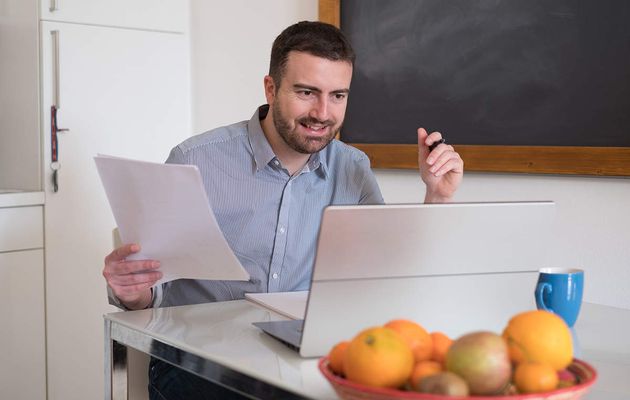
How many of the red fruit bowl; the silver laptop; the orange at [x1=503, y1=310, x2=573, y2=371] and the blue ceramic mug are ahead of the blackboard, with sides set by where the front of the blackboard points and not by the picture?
4

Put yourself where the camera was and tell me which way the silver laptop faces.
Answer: facing away from the viewer and to the left of the viewer

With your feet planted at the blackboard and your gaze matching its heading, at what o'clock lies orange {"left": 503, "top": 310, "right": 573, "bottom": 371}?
The orange is roughly at 12 o'clock from the blackboard.

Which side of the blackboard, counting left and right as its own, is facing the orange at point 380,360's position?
front

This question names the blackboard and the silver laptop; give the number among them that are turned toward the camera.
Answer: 1

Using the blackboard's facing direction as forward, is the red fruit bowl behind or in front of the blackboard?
in front

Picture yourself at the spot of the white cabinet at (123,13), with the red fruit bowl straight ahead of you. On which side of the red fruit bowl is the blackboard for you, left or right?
left

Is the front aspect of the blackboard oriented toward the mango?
yes
